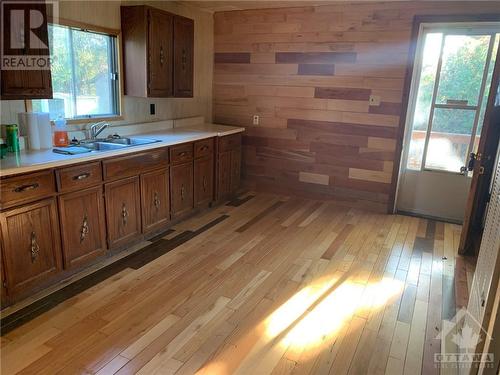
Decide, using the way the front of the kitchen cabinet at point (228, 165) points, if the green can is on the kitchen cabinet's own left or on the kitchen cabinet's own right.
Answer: on the kitchen cabinet's own right

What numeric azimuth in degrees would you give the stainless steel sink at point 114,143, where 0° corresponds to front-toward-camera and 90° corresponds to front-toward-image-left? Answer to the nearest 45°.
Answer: approximately 315°

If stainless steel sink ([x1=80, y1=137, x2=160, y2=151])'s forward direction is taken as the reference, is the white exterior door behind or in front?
in front

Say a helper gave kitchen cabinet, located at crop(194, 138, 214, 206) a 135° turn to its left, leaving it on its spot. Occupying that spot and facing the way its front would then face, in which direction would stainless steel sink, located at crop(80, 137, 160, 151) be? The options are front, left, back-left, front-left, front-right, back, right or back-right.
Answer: back-left

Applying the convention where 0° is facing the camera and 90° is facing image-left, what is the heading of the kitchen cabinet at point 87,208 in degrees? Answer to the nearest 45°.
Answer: approximately 315°

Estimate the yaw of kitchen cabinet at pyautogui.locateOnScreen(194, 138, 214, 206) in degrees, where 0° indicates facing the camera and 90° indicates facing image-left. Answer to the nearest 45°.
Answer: approximately 315°

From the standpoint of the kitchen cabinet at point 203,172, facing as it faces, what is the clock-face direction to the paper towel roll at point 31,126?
The paper towel roll is roughly at 3 o'clock from the kitchen cabinet.

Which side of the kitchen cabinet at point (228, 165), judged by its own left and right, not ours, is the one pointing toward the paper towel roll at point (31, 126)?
right

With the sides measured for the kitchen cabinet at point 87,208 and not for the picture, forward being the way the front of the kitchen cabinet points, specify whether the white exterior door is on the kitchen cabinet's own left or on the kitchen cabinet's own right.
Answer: on the kitchen cabinet's own left

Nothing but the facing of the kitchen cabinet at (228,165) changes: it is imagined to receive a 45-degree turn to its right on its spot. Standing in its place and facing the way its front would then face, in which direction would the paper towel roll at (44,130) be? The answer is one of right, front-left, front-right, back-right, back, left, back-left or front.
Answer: front-right
